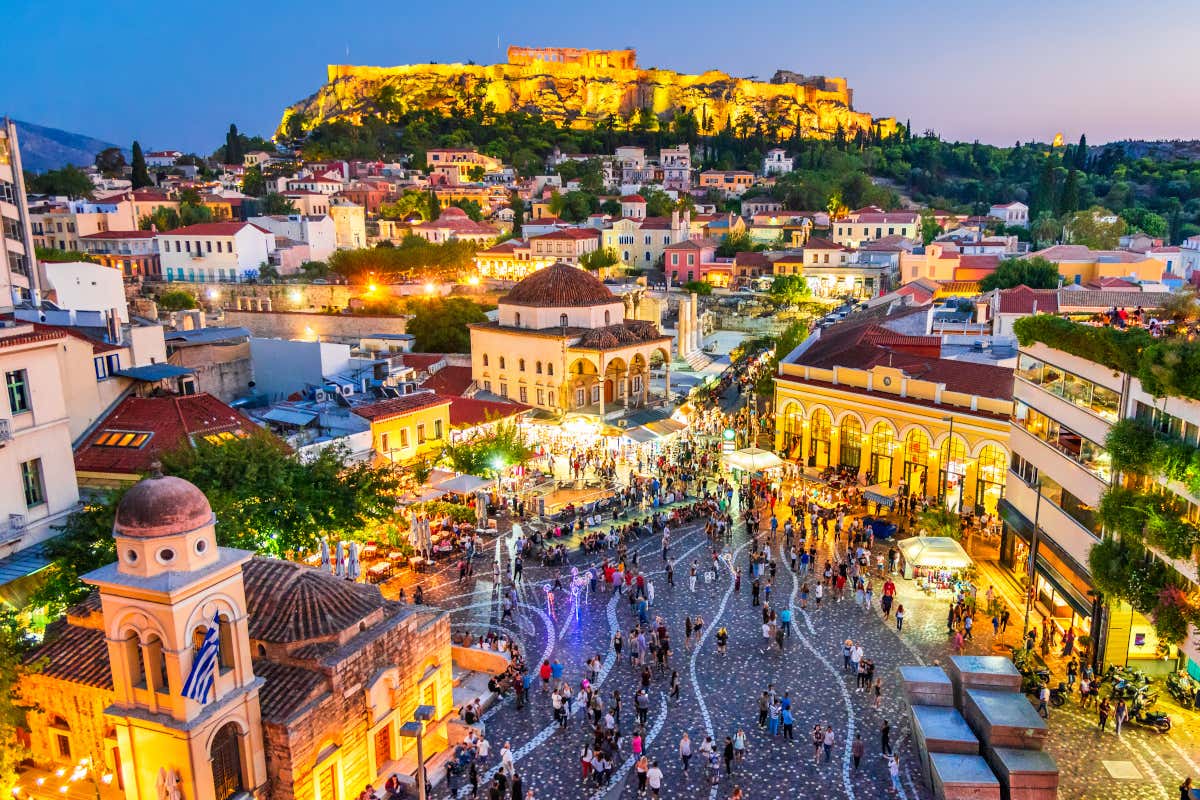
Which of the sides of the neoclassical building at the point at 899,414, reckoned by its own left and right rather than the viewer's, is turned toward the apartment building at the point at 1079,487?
left

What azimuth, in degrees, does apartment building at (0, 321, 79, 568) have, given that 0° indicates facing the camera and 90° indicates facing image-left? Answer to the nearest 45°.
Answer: approximately 315°

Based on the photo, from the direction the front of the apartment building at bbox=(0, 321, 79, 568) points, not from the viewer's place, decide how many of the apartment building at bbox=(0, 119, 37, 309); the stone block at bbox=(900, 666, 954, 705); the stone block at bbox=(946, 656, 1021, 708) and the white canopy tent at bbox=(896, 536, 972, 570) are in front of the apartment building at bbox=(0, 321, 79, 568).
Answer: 3

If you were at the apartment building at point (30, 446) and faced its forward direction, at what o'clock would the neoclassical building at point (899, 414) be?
The neoclassical building is roughly at 11 o'clock from the apartment building.

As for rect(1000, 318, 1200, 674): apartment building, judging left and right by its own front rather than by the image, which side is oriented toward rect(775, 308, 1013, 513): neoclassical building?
right

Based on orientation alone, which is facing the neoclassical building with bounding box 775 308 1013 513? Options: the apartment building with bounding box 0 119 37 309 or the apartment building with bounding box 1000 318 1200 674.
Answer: the apartment building with bounding box 0 119 37 309

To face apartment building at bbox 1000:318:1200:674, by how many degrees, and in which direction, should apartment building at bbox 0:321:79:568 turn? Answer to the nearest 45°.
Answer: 0° — it already faces it
